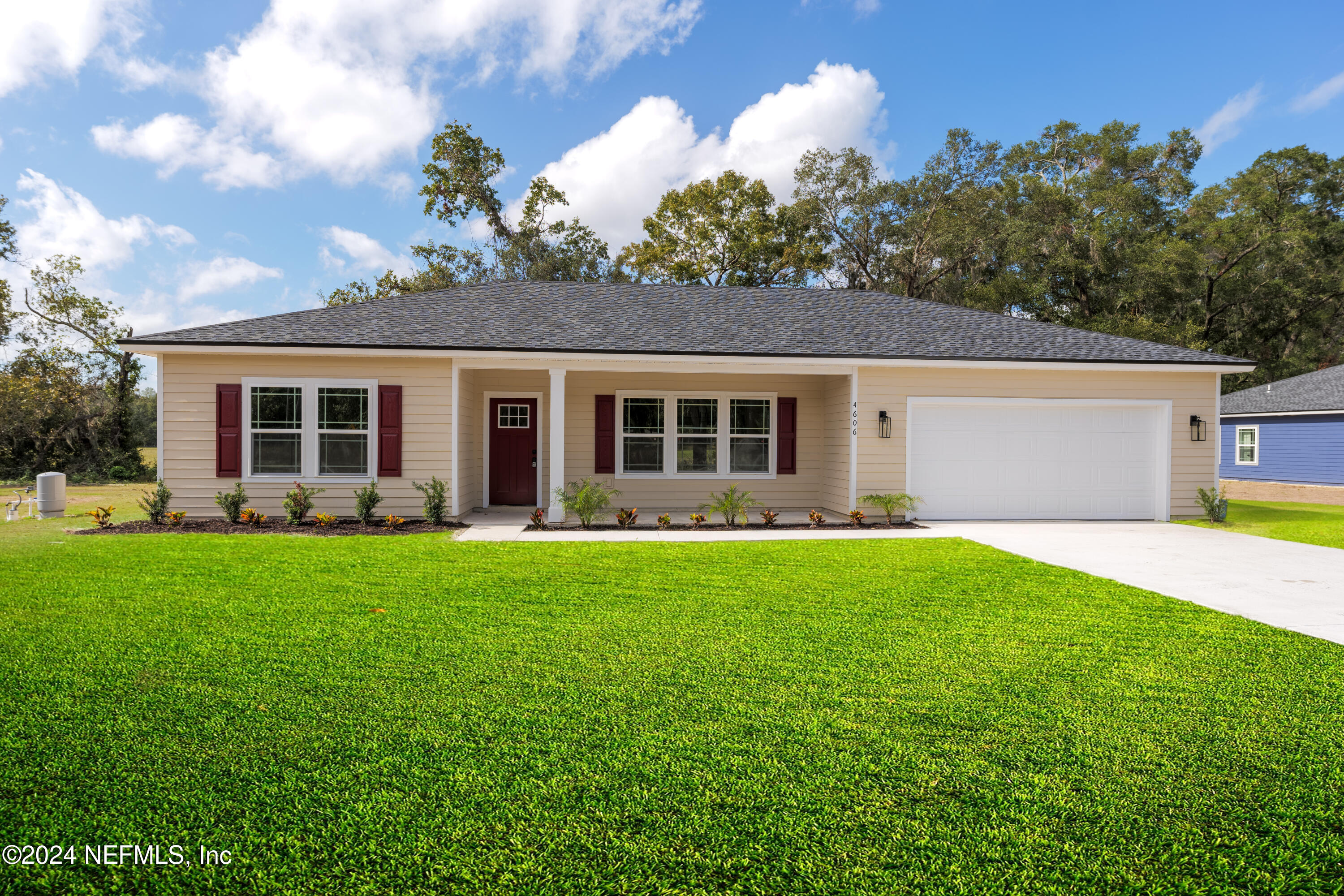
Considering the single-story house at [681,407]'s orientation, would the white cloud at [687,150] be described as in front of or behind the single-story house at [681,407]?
behind

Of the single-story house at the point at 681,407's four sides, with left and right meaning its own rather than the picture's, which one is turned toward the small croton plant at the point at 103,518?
right

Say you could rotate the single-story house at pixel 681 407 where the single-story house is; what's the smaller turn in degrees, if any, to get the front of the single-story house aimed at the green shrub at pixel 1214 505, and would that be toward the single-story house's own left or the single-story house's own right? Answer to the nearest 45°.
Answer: approximately 90° to the single-story house's own left

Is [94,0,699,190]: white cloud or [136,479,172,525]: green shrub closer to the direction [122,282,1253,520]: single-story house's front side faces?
the green shrub

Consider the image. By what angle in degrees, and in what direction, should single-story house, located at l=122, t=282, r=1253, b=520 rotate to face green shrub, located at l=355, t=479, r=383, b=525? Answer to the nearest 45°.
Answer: approximately 90° to its right

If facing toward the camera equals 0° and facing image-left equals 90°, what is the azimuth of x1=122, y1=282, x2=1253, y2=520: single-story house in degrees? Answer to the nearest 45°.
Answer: approximately 0°

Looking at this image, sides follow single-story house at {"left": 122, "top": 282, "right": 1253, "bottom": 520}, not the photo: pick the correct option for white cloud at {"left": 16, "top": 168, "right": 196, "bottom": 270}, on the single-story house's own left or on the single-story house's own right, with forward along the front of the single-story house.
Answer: on the single-story house's own right

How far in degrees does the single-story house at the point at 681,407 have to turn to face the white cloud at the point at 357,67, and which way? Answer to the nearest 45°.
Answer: approximately 135° to its right

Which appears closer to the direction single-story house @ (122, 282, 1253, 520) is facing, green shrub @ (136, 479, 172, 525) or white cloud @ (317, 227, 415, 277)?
the green shrub

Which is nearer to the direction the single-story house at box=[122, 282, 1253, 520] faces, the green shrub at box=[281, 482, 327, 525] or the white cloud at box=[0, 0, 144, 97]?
the green shrub

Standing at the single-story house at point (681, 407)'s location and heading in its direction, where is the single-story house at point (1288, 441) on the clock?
the single-story house at point (1288, 441) is roughly at 8 o'clock from the single-story house at point (681, 407).
